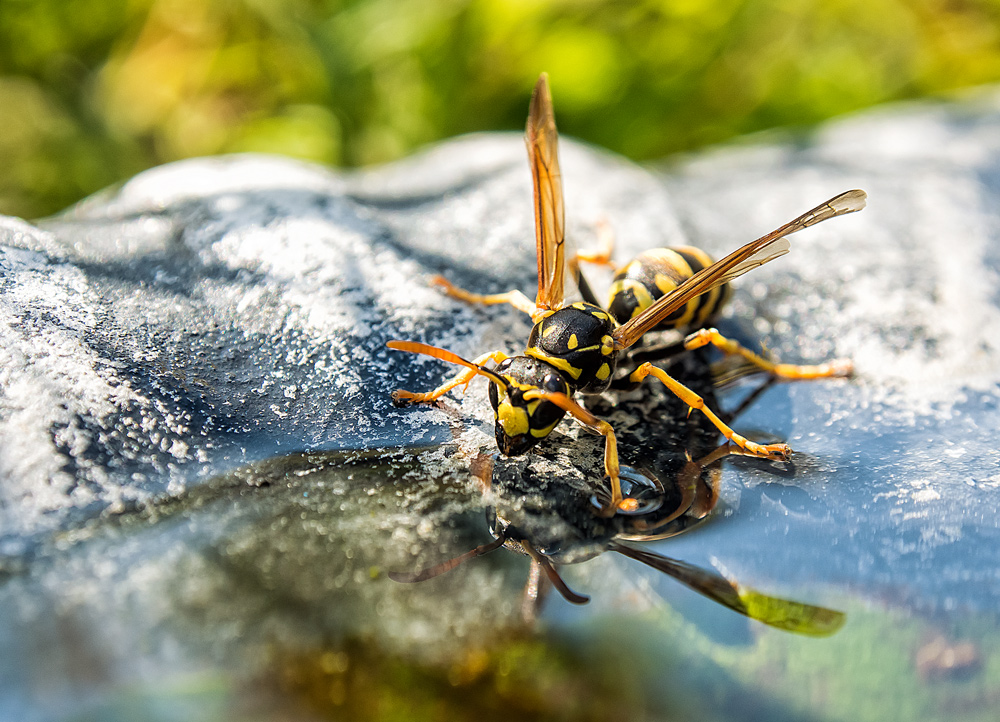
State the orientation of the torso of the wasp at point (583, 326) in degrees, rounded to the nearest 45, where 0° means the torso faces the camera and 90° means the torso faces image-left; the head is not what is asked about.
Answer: approximately 45°
